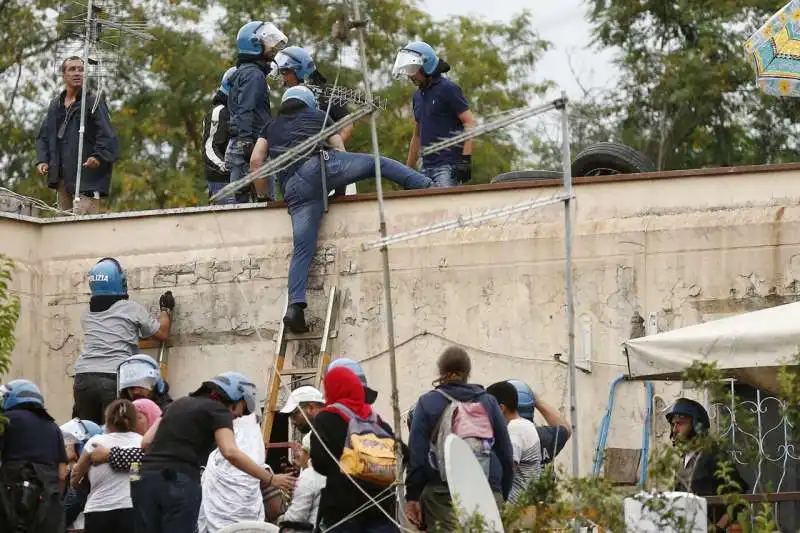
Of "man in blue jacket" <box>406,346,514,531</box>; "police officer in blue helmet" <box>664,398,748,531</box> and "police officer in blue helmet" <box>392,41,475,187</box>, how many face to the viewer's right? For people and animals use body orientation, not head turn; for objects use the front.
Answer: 0

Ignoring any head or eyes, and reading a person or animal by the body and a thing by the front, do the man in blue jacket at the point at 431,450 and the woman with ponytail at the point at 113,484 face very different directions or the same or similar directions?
same or similar directions

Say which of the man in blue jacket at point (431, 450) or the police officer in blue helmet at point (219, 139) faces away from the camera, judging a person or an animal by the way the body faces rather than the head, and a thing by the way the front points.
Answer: the man in blue jacket

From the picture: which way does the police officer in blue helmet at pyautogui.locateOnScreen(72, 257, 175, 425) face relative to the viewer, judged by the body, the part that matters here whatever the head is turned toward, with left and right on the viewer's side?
facing away from the viewer and to the right of the viewer

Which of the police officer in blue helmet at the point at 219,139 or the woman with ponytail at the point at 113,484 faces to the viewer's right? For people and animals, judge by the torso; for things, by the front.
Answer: the police officer in blue helmet

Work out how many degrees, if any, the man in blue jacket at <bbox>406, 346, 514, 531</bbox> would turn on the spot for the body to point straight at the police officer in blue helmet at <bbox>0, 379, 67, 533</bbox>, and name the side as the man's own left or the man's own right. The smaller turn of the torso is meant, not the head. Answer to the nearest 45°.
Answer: approximately 90° to the man's own left

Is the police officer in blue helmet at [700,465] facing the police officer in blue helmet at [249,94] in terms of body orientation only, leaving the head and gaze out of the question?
no

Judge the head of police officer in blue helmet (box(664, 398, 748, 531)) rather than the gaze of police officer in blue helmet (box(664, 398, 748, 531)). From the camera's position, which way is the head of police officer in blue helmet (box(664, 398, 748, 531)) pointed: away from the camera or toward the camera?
toward the camera

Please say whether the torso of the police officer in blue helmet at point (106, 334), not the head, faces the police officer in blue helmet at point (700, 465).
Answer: no

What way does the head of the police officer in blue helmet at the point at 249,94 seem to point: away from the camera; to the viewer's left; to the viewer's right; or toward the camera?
to the viewer's right

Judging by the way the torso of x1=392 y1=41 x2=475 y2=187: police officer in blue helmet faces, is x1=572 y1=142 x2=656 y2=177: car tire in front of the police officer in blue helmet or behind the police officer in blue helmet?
behind

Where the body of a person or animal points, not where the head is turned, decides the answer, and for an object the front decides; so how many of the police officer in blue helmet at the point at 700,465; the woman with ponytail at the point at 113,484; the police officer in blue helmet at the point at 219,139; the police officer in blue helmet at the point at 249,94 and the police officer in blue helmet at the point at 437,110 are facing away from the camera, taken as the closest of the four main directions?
1

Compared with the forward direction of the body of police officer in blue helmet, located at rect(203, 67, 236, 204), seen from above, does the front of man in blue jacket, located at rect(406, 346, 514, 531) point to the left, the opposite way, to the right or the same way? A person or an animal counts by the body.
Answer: to the left
